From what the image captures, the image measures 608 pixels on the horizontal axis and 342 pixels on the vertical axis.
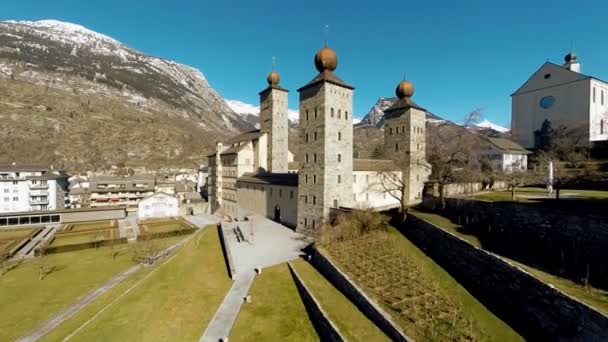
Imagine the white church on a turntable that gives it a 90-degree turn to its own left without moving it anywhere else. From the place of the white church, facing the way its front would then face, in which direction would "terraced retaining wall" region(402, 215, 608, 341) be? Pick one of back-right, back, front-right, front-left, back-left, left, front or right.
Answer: front-right

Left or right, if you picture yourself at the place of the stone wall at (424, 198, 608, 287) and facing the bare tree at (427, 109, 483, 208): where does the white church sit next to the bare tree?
right

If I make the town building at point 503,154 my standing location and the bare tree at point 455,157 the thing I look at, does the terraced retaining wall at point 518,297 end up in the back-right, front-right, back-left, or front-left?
front-left

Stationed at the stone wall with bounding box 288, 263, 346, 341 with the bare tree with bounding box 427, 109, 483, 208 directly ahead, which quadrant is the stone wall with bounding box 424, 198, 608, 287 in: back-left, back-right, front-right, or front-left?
front-right

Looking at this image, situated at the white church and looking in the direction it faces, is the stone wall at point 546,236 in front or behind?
in front

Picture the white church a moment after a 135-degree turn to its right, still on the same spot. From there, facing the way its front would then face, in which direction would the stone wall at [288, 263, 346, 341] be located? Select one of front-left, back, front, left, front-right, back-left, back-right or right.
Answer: back

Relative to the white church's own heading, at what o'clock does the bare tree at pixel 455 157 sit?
The bare tree is roughly at 11 o'clock from the white church.

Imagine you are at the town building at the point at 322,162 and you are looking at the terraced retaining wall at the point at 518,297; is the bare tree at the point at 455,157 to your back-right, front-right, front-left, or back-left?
front-left

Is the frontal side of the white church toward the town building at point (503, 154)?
yes

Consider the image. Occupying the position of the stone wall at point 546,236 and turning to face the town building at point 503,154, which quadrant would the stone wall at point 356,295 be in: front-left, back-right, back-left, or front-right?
back-left

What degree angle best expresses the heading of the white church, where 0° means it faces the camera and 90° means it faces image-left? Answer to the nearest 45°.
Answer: approximately 45°

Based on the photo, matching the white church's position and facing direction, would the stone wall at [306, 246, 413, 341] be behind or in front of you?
in front
